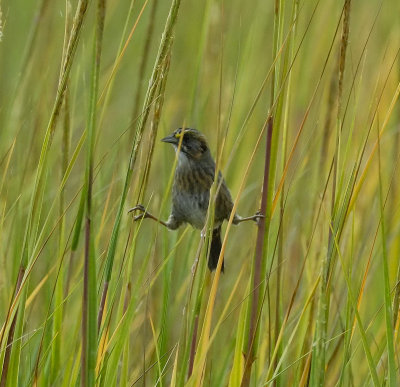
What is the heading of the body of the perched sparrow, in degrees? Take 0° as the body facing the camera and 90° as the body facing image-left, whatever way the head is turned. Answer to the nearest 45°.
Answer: approximately 45°

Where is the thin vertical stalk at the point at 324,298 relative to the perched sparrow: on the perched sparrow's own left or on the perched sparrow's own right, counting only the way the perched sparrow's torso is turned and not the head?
on the perched sparrow's own left

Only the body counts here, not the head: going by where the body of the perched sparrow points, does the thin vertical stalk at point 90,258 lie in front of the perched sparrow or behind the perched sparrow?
in front

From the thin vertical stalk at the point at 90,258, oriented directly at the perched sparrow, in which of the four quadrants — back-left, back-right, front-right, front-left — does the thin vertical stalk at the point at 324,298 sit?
front-right

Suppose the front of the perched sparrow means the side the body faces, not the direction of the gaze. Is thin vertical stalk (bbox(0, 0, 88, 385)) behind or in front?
in front
